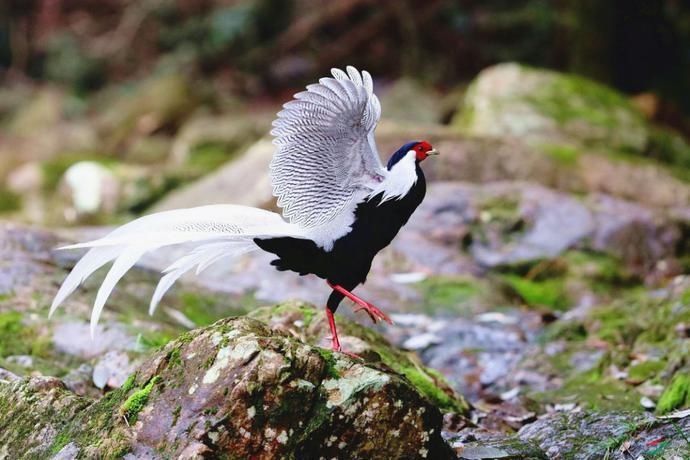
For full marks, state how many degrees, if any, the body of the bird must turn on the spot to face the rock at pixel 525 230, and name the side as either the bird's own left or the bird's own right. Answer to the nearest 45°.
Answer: approximately 45° to the bird's own left

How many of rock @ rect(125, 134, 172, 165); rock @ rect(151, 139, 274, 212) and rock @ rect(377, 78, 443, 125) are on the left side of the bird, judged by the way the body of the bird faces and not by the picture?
3

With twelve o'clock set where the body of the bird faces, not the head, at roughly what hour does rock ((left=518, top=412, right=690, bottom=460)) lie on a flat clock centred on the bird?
The rock is roughly at 1 o'clock from the bird.

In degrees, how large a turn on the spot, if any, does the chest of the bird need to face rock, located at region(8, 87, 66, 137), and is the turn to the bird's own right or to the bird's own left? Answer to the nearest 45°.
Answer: approximately 90° to the bird's own left

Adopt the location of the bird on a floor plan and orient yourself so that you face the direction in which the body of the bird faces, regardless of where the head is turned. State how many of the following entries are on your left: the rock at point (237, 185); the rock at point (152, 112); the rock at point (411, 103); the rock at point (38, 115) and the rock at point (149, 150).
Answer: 5

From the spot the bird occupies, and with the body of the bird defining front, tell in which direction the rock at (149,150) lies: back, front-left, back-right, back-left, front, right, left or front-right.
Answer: left

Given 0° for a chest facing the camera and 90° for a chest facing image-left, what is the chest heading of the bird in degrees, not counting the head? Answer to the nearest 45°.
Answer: approximately 270°

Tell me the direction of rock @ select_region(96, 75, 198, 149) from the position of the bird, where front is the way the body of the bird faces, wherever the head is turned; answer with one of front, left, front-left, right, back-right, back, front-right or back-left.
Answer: left

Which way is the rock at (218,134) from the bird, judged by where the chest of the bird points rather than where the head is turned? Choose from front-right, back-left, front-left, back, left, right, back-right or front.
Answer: left

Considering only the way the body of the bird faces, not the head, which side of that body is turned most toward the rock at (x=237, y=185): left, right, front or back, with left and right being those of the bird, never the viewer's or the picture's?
left

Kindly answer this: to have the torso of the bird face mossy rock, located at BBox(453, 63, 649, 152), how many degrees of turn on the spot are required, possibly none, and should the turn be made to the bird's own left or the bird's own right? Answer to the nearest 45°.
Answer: approximately 45° to the bird's own left
